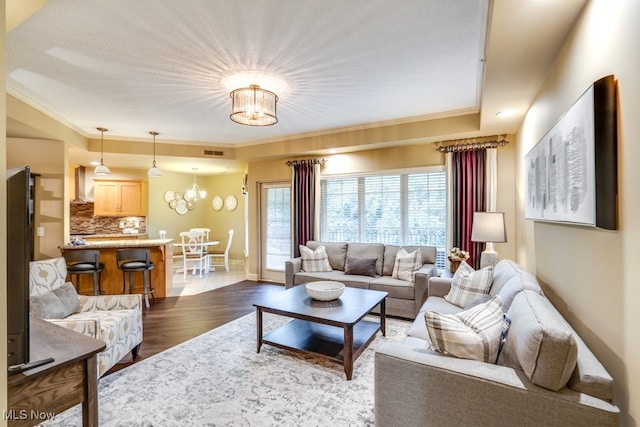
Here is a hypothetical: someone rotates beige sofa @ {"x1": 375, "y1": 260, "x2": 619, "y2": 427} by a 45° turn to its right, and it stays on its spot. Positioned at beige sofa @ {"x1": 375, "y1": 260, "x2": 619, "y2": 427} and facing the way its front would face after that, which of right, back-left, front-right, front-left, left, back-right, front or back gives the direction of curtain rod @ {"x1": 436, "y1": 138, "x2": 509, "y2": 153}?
front-right

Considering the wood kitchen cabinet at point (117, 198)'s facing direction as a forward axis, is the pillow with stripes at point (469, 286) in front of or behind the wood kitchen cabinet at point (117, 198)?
in front

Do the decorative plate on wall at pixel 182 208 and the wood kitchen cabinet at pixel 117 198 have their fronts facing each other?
no

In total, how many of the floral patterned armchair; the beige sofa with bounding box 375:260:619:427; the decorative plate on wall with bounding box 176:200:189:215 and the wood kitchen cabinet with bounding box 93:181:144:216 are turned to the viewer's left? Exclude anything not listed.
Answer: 1

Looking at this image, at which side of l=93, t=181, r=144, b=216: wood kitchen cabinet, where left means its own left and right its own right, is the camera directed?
front

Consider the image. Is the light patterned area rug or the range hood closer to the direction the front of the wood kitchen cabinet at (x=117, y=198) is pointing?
the light patterned area rug

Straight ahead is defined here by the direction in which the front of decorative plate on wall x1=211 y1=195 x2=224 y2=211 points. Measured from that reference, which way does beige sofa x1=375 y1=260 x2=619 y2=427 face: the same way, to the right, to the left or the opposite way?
to the right

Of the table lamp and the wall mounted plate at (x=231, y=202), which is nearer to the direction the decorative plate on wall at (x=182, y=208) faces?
the table lamp

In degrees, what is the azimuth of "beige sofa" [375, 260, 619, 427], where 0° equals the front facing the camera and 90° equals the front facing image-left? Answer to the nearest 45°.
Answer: approximately 90°

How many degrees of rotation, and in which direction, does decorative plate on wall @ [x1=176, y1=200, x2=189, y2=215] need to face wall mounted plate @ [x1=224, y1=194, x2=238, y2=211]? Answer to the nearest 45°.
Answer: approximately 90° to its left

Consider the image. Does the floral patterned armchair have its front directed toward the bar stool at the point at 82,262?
no

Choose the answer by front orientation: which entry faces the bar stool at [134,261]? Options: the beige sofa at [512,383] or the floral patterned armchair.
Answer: the beige sofa

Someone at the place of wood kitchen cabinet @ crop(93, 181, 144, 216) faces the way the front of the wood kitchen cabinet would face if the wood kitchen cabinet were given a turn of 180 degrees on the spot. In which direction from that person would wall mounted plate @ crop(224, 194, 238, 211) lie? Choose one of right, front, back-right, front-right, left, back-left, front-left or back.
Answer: right

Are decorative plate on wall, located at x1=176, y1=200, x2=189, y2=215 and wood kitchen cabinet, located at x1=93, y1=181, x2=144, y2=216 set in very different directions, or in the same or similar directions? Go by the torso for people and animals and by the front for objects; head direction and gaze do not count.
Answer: same or similar directions

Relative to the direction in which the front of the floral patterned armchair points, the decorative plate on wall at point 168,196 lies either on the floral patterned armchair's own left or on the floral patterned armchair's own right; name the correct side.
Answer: on the floral patterned armchair's own left

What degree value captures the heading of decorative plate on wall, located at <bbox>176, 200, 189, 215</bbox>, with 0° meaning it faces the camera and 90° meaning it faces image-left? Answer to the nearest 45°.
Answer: approximately 0°

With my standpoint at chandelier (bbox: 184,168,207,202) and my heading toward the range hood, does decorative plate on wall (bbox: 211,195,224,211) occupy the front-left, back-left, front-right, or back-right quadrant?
back-right

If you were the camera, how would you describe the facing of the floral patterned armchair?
facing the viewer and to the right of the viewer

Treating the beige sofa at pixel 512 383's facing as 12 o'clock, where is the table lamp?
The table lamp is roughly at 3 o'clock from the beige sofa.

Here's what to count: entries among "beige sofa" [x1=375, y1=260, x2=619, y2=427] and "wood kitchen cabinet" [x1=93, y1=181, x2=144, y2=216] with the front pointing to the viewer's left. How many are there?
1
